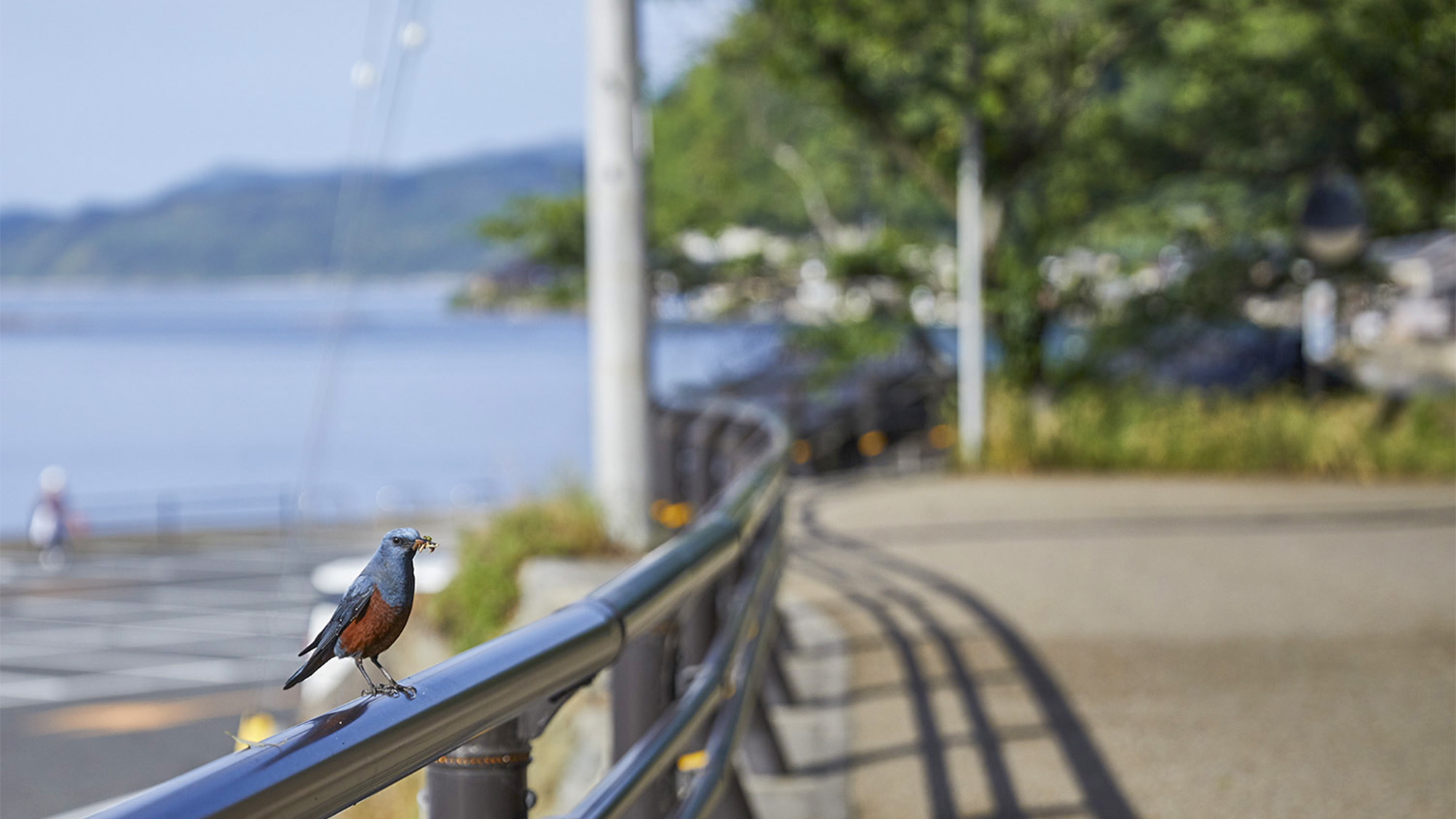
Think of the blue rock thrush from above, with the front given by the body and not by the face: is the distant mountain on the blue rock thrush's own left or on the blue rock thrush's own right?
on the blue rock thrush's own left

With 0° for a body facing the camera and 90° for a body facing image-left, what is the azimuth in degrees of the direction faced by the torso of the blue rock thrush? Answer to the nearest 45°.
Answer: approximately 270°

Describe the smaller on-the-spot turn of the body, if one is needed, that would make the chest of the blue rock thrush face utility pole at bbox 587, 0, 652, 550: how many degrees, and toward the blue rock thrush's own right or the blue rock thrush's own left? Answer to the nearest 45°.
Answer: approximately 90° to the blue rock thrush's own left

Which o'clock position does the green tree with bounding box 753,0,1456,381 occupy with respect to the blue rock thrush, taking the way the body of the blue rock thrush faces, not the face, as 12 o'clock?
The green tree is roughly at 10 o'clock from the blue rock thrush.

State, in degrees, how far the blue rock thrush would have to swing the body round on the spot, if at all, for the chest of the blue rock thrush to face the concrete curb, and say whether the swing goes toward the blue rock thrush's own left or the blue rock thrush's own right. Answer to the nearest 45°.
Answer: approximately 45° to the blue rock thrush's own left
